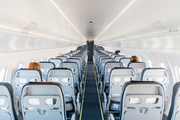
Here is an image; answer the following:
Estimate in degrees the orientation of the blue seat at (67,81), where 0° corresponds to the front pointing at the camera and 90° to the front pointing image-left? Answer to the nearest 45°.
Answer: approximately 180°

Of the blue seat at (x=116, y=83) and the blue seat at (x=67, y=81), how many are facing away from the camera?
2

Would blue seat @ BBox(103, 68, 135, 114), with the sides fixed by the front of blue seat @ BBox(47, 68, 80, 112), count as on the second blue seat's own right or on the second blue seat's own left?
on the second blue seat's own right

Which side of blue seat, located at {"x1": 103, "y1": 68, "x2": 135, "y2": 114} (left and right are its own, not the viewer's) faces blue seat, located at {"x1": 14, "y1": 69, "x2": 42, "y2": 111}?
left

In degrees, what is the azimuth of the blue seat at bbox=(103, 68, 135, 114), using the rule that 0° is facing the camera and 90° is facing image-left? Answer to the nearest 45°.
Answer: approximately 180°

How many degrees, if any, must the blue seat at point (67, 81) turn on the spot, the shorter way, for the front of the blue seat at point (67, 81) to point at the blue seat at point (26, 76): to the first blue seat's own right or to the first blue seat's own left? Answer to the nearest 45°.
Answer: approximately 90° to the first blue seat's own left
